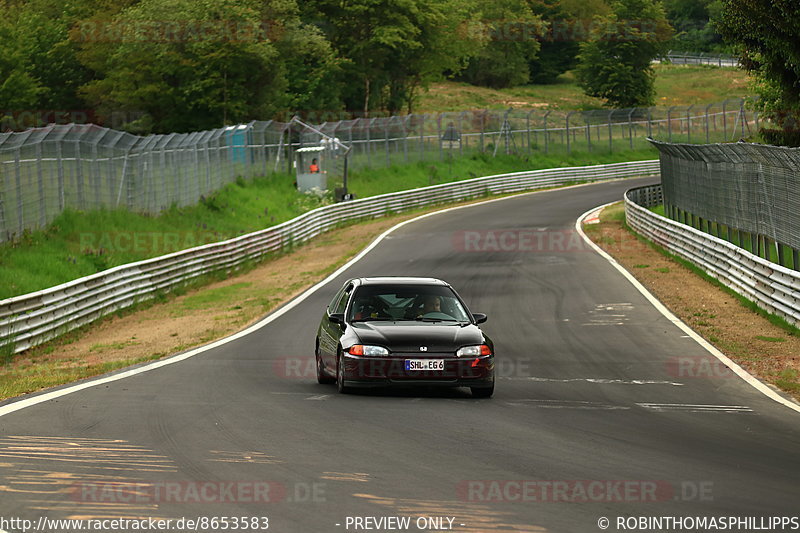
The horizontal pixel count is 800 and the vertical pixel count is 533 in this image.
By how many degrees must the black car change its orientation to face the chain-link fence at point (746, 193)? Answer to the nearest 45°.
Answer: approximately 135° to its left

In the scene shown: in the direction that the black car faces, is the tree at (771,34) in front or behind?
behind

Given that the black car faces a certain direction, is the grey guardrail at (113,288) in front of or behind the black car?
behind

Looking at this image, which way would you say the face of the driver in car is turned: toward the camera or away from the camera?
toward the camera

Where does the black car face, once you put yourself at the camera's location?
facing the viewer
